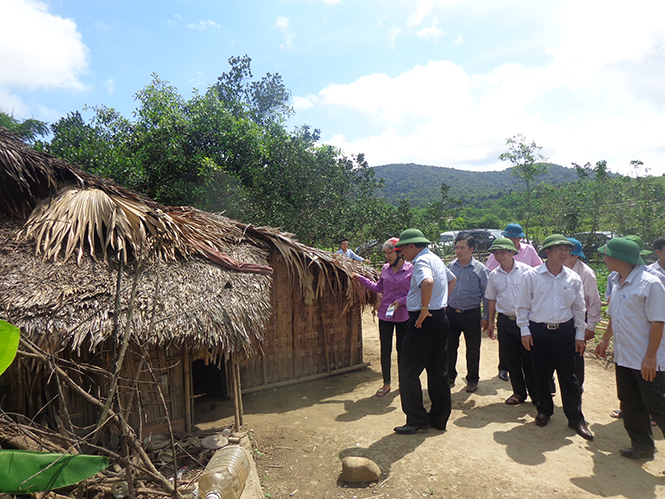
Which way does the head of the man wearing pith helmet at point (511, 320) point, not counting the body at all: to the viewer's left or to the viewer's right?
to the viewer's left

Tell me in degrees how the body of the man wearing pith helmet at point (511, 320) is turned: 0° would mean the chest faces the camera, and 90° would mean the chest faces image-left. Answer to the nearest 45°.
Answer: approximately 45°

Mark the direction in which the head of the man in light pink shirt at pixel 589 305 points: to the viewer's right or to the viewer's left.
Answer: to the viewer's left

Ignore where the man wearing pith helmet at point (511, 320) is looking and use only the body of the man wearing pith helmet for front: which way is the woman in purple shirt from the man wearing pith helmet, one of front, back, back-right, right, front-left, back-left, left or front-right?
front-right

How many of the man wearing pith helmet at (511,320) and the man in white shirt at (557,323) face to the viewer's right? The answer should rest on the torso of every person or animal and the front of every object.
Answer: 0

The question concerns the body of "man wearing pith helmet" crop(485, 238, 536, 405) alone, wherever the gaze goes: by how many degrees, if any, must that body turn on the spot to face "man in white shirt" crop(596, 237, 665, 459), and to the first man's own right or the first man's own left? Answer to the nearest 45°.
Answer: approximately 90° to the first man's own left

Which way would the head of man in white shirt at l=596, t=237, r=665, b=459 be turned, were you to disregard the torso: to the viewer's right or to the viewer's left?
to the viewer's left
